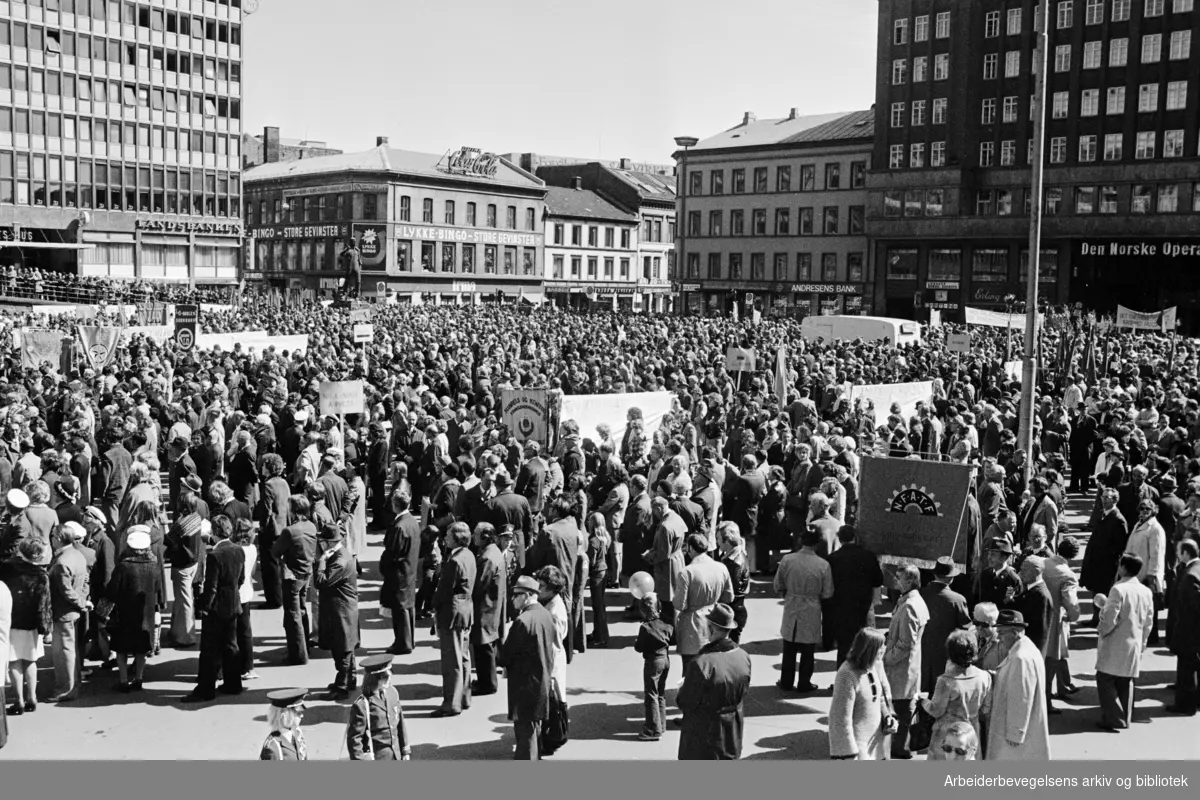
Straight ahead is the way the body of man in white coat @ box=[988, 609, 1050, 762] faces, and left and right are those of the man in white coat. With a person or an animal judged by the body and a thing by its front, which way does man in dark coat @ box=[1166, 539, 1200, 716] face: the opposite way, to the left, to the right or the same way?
the same way

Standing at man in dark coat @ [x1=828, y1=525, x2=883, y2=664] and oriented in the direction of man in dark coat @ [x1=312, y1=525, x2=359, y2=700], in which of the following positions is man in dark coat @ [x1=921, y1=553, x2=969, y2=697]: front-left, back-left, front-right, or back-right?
back-left

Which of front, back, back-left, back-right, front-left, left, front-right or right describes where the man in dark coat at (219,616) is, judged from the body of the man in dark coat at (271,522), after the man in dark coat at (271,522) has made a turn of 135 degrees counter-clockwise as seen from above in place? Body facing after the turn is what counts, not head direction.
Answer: front

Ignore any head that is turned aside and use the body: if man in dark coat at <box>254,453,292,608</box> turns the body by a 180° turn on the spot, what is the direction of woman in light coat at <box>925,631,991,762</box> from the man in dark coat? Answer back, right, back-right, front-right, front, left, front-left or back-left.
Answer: front

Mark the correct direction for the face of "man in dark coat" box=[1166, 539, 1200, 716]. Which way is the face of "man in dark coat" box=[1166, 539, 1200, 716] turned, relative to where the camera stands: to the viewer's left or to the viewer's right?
to the viewer's left

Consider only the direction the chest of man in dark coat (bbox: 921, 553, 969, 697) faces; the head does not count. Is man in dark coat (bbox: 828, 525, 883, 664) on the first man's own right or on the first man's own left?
on the first man's own left

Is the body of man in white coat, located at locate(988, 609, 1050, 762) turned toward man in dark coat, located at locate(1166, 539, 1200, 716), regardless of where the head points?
no

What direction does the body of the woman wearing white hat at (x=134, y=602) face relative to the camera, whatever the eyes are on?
away from the camera

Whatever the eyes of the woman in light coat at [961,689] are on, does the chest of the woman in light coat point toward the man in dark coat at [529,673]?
no

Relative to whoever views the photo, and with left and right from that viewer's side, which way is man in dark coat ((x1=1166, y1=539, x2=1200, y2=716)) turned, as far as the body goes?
facing to the left of the viewer

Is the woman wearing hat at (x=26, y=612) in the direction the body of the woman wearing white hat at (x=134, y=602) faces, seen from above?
no

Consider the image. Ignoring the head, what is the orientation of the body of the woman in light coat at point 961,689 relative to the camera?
away from the camera

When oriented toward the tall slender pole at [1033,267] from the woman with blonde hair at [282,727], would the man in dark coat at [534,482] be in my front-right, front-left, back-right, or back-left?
front-left
